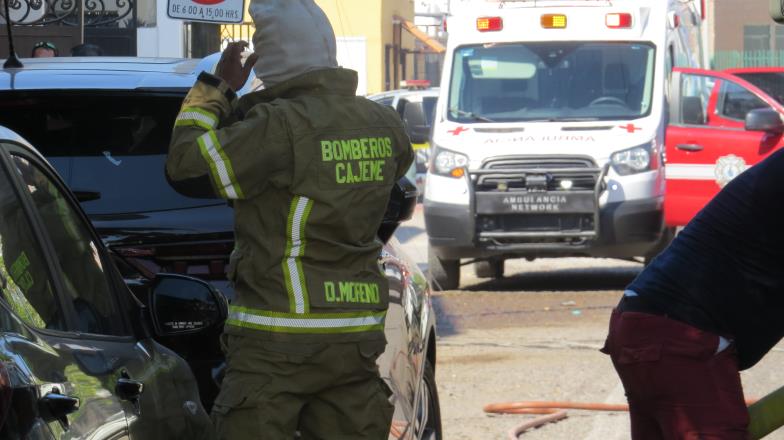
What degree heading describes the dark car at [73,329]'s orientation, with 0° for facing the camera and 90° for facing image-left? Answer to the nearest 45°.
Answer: approximately 225°

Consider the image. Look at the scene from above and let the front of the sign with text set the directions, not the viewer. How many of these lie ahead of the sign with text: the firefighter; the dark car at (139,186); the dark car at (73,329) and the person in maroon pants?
4

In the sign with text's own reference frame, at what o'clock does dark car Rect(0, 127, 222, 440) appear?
The dark car is roughly at 12 o'clock from the sign with text.

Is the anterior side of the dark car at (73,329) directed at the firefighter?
yes

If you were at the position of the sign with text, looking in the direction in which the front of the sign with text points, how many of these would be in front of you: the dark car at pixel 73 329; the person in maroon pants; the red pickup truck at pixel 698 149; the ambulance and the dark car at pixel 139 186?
3

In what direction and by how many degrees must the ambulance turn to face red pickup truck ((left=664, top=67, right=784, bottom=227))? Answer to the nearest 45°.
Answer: approximately 90° to its left

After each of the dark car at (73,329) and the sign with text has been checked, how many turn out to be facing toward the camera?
1

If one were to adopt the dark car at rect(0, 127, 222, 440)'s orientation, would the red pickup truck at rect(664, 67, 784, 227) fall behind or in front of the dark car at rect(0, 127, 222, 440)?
in front

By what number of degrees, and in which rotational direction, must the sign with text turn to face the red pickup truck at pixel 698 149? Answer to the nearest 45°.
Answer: approximately 135° to its left

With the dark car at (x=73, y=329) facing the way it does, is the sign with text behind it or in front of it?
in front
